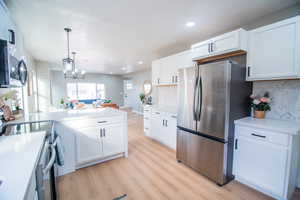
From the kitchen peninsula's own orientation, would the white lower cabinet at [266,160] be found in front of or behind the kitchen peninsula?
in front

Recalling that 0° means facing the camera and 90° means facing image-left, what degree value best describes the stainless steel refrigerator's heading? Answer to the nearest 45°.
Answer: approximately 45°

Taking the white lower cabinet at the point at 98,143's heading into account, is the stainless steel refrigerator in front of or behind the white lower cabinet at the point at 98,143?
in front

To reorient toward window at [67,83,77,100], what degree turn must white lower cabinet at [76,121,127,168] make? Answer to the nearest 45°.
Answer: approximately 135° to its left

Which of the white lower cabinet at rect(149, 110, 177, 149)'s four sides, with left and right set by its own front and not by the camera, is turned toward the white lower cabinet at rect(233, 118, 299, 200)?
left

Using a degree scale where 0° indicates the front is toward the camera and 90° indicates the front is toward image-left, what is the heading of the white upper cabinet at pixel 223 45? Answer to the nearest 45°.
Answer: approximately 45°

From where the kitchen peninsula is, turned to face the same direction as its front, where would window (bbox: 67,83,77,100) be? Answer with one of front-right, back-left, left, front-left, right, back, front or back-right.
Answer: back-left
